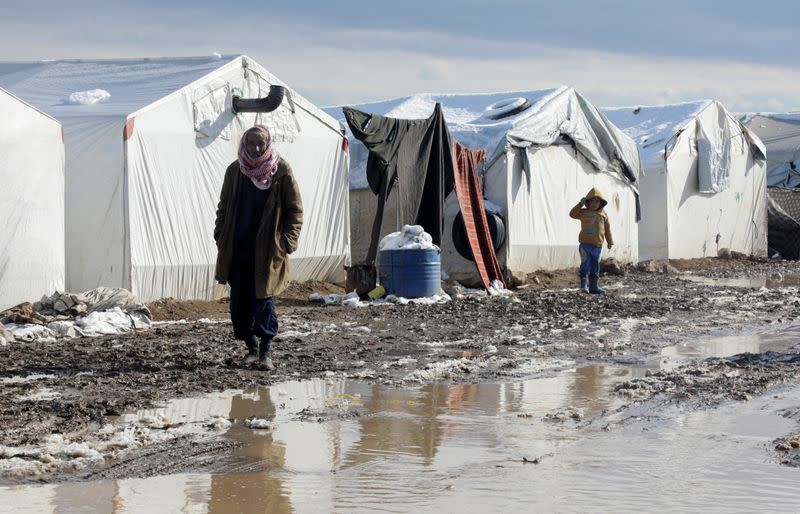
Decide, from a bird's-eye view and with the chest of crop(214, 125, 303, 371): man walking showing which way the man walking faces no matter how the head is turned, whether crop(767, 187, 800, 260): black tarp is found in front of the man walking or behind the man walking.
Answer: behind

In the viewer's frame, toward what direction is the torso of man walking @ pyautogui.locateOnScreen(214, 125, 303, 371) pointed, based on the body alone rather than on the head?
toward the camera

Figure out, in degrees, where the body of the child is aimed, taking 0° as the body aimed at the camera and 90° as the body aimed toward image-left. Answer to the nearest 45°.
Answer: approximately 0°

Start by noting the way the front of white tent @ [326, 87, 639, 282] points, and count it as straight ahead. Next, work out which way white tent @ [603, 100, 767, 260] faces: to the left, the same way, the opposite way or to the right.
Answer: the same way

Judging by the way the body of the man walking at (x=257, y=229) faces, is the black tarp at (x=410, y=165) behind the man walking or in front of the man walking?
behind

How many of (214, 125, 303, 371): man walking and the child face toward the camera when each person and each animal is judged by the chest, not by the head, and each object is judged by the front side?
2

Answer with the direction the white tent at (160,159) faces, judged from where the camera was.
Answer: facing the viewer and to the right of the viewer

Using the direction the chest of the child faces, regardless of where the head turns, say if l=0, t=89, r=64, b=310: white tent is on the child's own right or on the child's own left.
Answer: on the child's own right

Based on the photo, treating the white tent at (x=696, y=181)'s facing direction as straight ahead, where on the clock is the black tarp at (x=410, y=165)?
The black tarp is roughly at 2 o'clock from the white tent.

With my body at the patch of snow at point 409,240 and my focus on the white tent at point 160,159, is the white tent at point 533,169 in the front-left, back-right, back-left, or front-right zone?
back-right

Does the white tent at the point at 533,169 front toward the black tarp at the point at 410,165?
no

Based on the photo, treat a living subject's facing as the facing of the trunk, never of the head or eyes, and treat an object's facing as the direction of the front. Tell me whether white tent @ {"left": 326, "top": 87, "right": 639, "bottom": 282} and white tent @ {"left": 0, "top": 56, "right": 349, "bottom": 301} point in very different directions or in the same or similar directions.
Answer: same or similar directions

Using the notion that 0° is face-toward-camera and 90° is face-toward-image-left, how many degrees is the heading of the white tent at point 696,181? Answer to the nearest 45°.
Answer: approximately 315°

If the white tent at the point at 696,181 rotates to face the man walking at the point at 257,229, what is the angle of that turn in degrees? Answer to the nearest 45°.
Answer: approximately 45° to its right

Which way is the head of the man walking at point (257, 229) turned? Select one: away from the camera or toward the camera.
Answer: toward the camera

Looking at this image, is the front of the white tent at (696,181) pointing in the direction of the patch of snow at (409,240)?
no

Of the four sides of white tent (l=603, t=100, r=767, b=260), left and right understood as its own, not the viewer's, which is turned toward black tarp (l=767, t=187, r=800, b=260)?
left

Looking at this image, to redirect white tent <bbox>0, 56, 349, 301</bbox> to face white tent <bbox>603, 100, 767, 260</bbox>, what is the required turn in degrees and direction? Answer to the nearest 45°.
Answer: approximately 90° to its left

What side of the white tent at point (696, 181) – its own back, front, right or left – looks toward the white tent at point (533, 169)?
right

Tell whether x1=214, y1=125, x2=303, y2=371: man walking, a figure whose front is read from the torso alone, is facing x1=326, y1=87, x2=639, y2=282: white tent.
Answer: no

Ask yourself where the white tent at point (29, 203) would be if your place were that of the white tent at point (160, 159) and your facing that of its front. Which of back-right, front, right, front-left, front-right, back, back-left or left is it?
right
